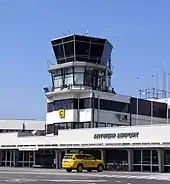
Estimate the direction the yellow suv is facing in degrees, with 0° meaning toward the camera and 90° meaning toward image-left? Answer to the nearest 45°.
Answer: approximately 225°
